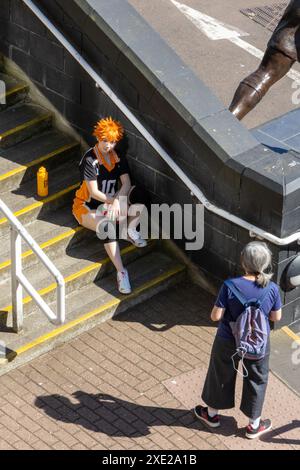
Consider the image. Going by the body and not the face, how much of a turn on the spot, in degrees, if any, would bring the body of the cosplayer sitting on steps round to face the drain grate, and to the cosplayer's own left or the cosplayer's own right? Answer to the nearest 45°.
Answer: approximately 135° to the cosplayer's own left

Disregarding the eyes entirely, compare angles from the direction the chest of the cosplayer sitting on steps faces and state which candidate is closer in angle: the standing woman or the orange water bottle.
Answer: the standing woman

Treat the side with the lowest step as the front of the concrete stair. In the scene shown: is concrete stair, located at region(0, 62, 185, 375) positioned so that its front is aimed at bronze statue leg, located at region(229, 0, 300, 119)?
no

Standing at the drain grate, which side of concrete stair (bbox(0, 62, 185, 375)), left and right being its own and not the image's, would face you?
left

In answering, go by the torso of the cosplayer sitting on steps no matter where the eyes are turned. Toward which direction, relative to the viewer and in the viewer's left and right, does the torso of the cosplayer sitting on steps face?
facing the viewer and to the right of the viewer

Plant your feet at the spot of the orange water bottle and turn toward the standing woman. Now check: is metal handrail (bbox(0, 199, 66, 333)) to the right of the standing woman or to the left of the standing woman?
right

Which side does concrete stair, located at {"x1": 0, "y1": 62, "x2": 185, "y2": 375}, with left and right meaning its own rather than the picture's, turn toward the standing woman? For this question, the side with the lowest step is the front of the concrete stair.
front

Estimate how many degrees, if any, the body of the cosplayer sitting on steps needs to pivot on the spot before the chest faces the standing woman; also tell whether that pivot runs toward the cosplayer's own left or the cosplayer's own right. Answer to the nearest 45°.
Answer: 0° — they already face them

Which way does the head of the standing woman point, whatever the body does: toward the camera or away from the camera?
away from the camera
